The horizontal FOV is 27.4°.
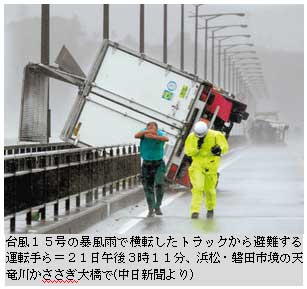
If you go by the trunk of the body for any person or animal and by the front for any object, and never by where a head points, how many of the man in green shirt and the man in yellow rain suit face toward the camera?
2

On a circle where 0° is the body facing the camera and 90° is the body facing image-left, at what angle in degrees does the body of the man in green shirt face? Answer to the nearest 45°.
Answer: approximately 0°

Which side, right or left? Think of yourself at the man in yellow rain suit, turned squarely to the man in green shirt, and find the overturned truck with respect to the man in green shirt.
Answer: right

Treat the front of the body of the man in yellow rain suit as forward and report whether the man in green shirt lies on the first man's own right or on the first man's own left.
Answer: on the first man's own right

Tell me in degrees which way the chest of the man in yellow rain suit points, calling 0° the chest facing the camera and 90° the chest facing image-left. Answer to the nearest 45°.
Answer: approximately 0°

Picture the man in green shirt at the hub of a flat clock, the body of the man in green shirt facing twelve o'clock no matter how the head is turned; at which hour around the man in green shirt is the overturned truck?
The overturned truck is roughly at 6 o'clock from the man in green shirt.

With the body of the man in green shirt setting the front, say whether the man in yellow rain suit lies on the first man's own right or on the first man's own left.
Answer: on the first man's own left

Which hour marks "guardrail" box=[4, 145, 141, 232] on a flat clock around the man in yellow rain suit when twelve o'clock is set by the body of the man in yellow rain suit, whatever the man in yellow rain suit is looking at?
The guardrail is roughly at 2 o'clock from the man in yellow rain suit.

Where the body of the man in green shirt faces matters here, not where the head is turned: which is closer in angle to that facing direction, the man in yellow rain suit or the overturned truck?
the man in yellow rain suit

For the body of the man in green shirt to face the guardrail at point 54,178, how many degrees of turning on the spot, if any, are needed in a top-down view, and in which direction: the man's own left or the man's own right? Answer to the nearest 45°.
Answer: approximately 45° to the man's own right
